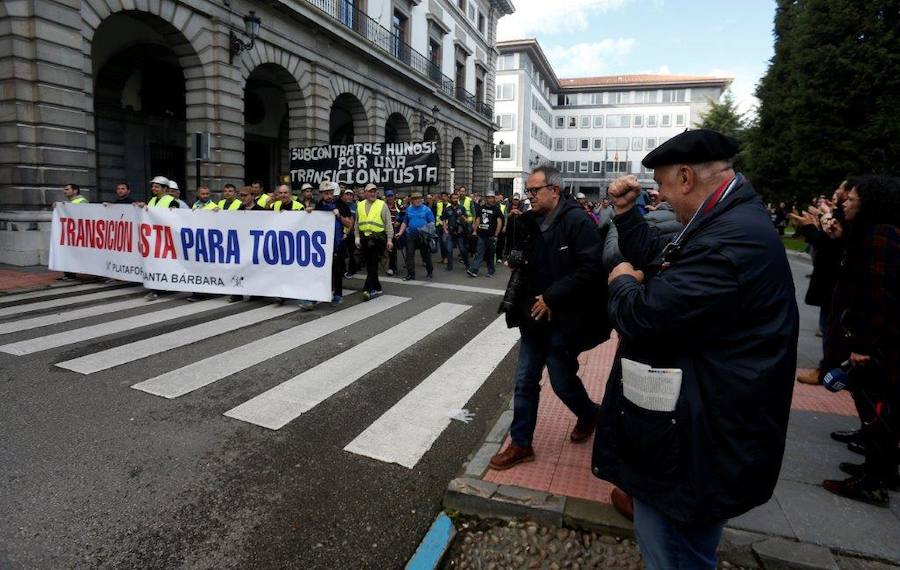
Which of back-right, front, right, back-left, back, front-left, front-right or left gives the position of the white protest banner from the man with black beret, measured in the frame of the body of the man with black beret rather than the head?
front-right

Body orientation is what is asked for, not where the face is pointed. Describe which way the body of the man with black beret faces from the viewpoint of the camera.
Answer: to the viewer's left

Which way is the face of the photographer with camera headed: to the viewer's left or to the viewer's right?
to the viewer's left

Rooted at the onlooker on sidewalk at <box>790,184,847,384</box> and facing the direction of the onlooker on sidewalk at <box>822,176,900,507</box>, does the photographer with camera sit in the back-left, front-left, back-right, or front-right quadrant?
front-right

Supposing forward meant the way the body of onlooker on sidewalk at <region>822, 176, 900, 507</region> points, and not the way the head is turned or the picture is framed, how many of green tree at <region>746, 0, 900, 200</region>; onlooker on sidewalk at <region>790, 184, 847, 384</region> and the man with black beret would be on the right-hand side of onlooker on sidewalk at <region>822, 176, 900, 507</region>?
2

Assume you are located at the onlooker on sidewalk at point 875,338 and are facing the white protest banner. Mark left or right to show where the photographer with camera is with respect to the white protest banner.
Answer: left

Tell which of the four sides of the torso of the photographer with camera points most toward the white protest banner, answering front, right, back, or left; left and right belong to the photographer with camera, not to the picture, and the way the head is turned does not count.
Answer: right

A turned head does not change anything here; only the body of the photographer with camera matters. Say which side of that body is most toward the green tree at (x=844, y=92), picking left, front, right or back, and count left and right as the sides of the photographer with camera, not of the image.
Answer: back

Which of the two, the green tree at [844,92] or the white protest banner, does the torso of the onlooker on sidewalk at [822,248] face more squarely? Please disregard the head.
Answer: the white protest banner

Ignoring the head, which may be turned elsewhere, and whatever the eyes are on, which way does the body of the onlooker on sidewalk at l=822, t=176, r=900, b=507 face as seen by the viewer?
to the viewer's left

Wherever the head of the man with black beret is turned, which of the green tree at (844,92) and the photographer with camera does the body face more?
the photographer with camera

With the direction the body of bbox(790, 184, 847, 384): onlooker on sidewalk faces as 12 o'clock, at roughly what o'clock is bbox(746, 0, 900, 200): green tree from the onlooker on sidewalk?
The green tree is roughly at 3 o'clock from the onlooker on sidewalk.

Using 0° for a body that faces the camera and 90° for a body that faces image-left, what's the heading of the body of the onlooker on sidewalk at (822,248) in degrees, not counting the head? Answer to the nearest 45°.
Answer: approximately 90°

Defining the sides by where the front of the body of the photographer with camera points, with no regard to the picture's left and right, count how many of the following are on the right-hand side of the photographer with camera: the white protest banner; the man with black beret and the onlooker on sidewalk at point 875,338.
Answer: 1
